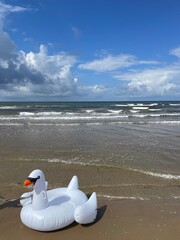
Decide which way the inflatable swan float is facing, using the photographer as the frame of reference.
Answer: facing the viewer and to the left of the viewer
